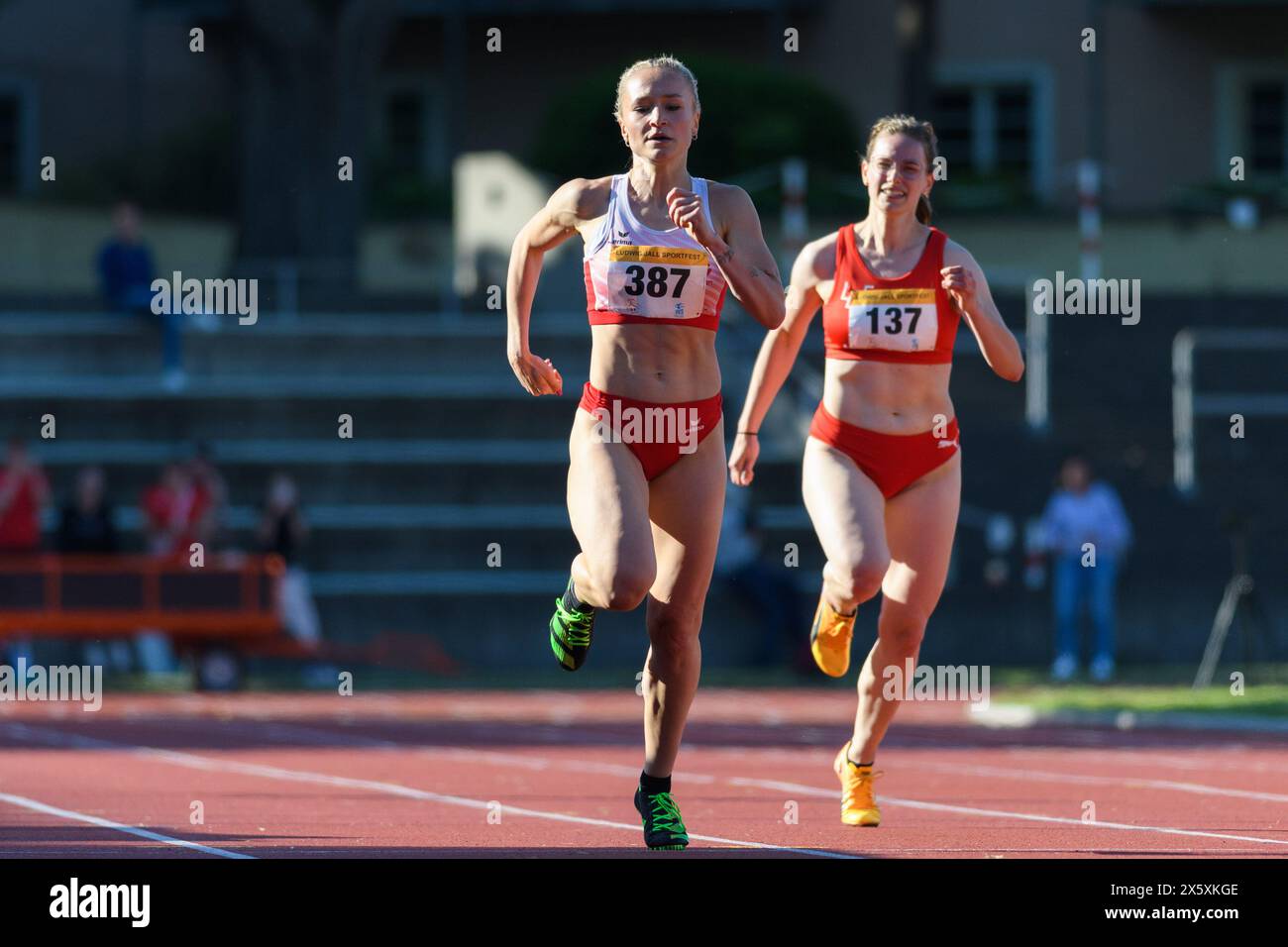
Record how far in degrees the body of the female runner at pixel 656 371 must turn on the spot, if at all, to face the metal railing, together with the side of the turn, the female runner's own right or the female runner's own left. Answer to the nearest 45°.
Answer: approximately 180°

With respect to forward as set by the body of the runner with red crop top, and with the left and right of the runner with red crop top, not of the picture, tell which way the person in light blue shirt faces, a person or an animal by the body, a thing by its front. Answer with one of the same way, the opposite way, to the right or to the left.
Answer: the same way

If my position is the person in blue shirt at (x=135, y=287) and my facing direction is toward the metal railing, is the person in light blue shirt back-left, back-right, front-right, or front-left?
front-right

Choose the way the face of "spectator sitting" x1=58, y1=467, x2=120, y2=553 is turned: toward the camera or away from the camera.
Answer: toward the camera

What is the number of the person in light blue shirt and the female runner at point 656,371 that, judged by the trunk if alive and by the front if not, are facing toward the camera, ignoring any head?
2

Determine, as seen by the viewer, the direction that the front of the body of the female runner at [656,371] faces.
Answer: toward the camera

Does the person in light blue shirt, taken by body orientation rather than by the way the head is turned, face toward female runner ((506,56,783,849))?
yes

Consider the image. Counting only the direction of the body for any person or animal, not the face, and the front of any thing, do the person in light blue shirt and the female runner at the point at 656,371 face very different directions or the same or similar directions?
same or similar directions

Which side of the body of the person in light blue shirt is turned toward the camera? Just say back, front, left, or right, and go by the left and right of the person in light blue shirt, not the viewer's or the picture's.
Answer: front

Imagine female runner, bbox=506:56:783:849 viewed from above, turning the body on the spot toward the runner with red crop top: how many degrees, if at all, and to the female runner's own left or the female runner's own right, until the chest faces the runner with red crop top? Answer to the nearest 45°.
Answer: approximately 135° to the female runner's own left

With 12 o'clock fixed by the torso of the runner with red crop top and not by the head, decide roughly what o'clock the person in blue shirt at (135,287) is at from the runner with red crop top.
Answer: The person in blue shirt is roughly at 5 o'clock from the runner with red crop top.

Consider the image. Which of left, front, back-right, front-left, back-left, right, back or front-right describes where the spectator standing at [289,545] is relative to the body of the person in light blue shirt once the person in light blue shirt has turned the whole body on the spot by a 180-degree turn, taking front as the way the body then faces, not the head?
left

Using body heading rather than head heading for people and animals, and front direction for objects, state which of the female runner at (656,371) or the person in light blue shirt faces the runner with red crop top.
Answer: the person in light blue shirt

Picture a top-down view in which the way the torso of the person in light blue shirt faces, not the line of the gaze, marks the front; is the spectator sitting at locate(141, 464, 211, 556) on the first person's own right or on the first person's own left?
on the first person's own right

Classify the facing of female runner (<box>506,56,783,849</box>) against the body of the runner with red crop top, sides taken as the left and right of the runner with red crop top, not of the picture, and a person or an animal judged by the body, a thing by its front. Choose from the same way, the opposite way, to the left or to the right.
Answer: the same way

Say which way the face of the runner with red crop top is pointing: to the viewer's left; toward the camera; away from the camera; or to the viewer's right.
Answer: toward the camera

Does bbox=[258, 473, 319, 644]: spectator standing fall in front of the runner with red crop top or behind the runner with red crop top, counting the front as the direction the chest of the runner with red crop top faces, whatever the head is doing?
behind
